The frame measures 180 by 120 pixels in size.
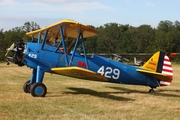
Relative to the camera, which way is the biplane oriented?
to the viewer's left
